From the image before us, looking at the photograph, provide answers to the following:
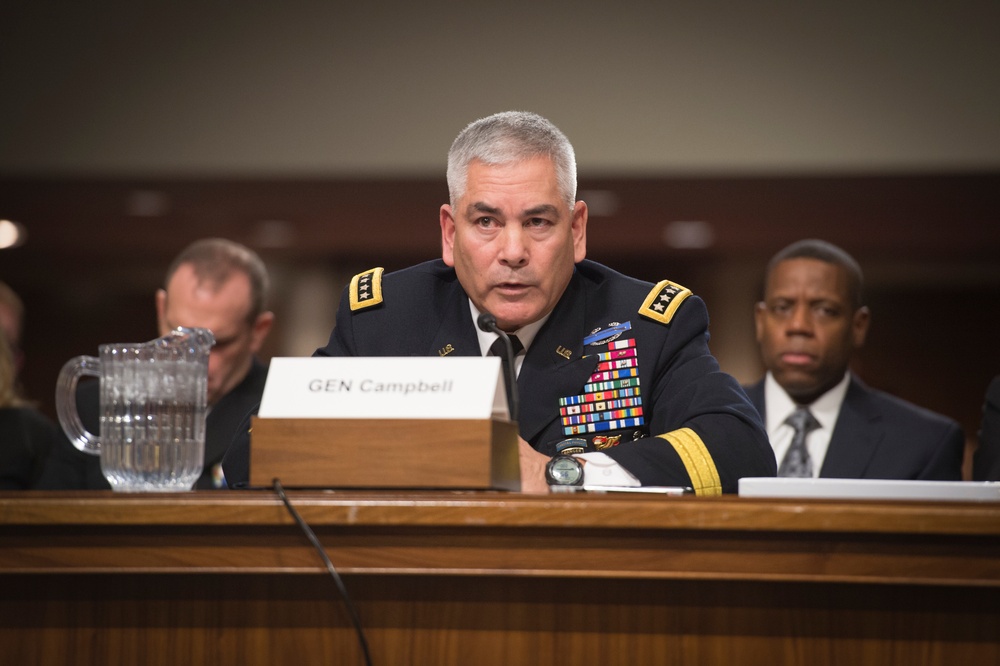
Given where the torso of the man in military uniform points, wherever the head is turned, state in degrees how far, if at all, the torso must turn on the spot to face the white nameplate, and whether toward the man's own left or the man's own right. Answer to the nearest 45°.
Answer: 0° — they already face it

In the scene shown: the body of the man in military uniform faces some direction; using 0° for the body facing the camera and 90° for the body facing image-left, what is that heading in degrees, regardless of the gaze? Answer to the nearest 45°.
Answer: approximately 0°

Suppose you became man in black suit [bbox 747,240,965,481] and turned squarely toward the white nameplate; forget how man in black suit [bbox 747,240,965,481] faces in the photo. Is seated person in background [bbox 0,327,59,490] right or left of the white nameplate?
right

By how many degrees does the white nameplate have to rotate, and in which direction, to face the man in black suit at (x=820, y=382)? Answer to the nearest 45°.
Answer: approximately 135° to its left

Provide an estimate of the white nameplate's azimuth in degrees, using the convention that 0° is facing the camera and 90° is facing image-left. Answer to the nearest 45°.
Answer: approximately 0°

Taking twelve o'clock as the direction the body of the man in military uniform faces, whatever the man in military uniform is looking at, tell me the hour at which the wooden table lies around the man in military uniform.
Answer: The wooden table is roughly at 12 o'clock from the man in military uniform.
